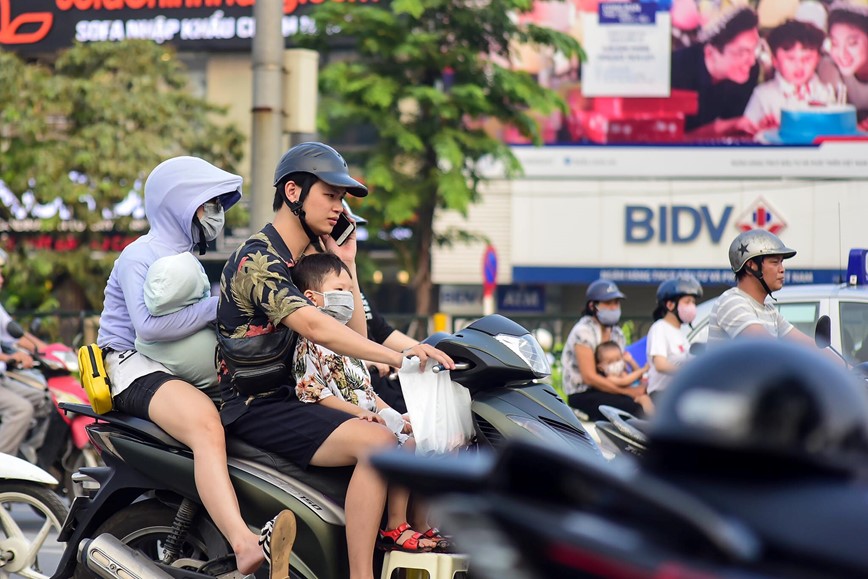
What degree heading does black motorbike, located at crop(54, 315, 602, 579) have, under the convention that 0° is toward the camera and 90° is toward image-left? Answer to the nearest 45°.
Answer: approximately 270°

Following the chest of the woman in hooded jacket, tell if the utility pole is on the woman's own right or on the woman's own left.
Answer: on the woman's own left

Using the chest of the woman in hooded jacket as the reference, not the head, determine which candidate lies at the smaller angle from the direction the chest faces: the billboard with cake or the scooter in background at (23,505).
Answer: the billboard with cake

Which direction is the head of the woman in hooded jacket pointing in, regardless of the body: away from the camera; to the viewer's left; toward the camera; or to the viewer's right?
to the viewer's right

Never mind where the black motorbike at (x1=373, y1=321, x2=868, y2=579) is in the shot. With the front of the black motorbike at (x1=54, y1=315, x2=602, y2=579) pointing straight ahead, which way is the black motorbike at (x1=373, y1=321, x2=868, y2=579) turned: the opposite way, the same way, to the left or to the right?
the same way

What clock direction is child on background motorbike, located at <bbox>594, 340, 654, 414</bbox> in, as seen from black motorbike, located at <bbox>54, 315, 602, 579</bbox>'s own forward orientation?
The child on background motorbike is roughly at 10 o'clock from the black motorbike.

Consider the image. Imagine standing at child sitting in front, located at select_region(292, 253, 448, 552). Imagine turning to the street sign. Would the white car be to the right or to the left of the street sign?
right

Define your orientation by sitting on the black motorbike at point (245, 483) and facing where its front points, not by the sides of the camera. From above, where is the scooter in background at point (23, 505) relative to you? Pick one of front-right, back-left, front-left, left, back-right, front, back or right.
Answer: back-left

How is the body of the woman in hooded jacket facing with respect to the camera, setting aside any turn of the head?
to the viewer's right

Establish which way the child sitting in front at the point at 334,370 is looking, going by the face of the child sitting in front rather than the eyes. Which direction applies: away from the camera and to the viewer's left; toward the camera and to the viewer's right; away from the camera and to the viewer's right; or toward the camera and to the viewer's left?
toward the camera and to the viewer's right
